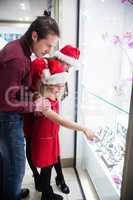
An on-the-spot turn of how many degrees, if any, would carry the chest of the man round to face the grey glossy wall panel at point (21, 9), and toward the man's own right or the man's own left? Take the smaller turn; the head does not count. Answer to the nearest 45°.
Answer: approximately 90° to the man's own left

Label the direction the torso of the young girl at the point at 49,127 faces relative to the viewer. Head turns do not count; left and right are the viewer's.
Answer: facing to the right of the viewer

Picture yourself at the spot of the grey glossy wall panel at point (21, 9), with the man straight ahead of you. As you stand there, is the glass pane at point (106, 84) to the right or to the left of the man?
left

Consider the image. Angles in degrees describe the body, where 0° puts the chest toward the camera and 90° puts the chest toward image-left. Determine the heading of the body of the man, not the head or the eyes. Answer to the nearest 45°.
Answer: approximately 270°

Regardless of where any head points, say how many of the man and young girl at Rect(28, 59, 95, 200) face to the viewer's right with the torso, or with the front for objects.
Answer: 2

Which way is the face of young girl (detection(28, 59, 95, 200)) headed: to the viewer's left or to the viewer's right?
to the viewer's right
